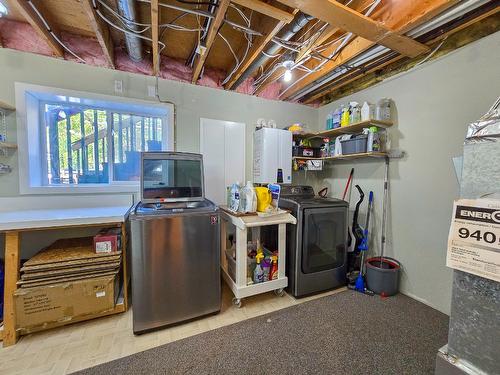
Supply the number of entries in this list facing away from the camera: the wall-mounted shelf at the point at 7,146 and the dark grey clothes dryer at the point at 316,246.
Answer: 0

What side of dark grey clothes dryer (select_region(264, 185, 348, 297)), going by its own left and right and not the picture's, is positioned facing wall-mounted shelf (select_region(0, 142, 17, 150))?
right

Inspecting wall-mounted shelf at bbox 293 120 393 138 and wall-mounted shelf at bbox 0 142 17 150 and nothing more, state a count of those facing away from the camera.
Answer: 0

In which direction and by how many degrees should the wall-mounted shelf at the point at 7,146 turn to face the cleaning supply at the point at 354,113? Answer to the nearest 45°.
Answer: approximately 45° to its left

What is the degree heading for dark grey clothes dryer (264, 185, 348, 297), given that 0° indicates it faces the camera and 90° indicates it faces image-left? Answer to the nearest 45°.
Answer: approximately 315°

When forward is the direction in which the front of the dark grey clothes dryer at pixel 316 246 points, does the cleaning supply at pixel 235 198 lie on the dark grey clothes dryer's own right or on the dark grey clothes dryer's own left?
on the dark grey clothes dryer's own right

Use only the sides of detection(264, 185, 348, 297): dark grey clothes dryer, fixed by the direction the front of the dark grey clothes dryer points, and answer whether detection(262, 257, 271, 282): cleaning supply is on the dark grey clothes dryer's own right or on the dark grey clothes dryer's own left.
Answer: on the dark grey clothes dryer's own right

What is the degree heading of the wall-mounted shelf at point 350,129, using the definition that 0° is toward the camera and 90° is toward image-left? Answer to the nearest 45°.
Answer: approximately 45°
